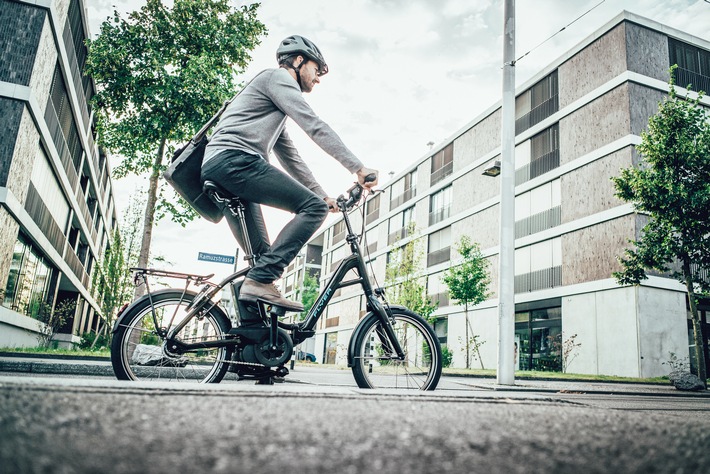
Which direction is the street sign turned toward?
toward the camera

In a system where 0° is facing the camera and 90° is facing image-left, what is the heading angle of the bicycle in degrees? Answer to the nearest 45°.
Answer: approximately 270°

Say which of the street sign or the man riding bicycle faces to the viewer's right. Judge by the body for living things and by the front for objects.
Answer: the man riding bicycle

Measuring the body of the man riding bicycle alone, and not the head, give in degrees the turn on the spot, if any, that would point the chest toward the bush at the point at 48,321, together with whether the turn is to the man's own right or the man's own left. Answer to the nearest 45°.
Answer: approximately 135° to the man's own left

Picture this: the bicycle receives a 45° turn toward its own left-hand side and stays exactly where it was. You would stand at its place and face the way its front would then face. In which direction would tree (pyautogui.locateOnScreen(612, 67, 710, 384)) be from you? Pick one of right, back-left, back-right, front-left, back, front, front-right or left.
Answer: front

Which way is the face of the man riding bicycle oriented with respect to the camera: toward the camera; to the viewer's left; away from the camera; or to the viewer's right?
to the viewer's right

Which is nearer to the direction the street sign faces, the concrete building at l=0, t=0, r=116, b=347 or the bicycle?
the bicycle

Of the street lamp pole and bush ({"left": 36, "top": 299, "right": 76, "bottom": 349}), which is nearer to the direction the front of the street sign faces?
the street lamp pole

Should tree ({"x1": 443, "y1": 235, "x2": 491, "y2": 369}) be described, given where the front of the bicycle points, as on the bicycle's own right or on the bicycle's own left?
on the bicycle's own left

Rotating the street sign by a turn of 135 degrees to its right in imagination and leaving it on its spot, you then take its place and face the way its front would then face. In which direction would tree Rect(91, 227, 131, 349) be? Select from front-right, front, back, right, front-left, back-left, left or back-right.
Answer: front

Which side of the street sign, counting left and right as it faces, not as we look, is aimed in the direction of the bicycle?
front

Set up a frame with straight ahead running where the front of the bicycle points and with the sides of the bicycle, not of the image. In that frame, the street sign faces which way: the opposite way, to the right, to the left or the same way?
to the right

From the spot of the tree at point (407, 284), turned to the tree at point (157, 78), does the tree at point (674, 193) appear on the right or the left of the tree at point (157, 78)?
left

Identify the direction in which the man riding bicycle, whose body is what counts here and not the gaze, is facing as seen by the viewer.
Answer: to the viewer's right

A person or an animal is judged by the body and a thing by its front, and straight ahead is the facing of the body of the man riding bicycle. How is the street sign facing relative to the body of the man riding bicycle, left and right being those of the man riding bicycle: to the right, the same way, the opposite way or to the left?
to the right

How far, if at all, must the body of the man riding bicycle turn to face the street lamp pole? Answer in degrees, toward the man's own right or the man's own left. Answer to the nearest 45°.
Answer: approximately 45° to the man's own left
